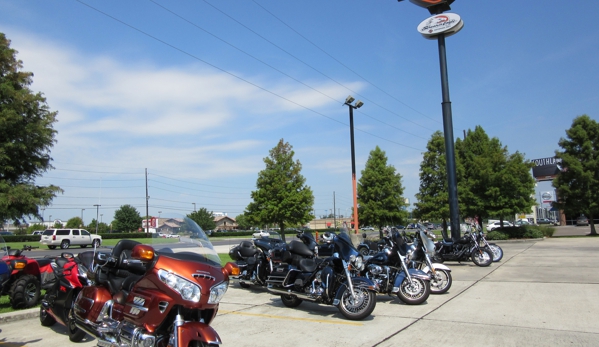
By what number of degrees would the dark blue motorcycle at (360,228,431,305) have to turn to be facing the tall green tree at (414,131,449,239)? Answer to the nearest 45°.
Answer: approximately 135° to its left

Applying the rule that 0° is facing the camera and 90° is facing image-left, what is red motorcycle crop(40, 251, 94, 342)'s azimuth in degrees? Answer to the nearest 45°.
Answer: approximately 315°

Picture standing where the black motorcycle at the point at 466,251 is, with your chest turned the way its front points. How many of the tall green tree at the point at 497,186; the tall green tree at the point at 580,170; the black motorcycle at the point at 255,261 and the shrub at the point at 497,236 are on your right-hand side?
1

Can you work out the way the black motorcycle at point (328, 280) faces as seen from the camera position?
facing the viewer and to the right of the viewer

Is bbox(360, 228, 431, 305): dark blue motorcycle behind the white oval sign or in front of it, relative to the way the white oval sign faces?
in front

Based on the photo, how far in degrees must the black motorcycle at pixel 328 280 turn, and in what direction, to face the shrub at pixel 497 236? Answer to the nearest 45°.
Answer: approximately 90° to its left

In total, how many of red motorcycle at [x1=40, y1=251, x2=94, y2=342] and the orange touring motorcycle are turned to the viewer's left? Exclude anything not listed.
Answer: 0

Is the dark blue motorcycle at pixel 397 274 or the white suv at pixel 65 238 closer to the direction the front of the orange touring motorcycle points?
the dark blue motorcycle

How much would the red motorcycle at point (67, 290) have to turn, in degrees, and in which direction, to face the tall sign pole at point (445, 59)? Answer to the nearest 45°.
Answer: approximately 90° to its left

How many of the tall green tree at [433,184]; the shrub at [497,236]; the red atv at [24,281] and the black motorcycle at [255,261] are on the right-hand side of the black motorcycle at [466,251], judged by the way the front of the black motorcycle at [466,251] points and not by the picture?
2

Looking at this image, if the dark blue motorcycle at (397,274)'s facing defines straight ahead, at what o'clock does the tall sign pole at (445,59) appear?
The tall sign pole is roughly at 8 o'clock from the dark blue motorcycle.

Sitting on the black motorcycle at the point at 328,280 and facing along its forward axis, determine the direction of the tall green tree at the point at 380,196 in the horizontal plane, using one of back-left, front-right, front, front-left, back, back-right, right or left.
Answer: back-left

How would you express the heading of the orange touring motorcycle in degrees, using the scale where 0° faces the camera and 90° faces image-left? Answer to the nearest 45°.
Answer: approximately 315°

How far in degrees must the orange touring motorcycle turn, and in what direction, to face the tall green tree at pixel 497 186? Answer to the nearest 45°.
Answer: approximately 90° to its left

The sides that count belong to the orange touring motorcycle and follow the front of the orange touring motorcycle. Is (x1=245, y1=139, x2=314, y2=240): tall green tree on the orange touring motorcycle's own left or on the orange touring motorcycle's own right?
on the orange touring motorcycle's own left

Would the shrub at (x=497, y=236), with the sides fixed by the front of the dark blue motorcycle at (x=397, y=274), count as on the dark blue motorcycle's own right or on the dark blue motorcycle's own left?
on the dark blue motorcycle's own left

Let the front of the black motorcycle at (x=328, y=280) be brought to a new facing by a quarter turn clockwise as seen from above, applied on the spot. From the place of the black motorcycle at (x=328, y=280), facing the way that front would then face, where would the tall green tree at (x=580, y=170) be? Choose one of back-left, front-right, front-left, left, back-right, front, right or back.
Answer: back

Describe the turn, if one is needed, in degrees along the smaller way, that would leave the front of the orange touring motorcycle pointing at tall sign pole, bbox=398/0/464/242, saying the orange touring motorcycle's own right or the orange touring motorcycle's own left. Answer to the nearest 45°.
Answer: approximately 90° to the orange touring motorcycle's own left
